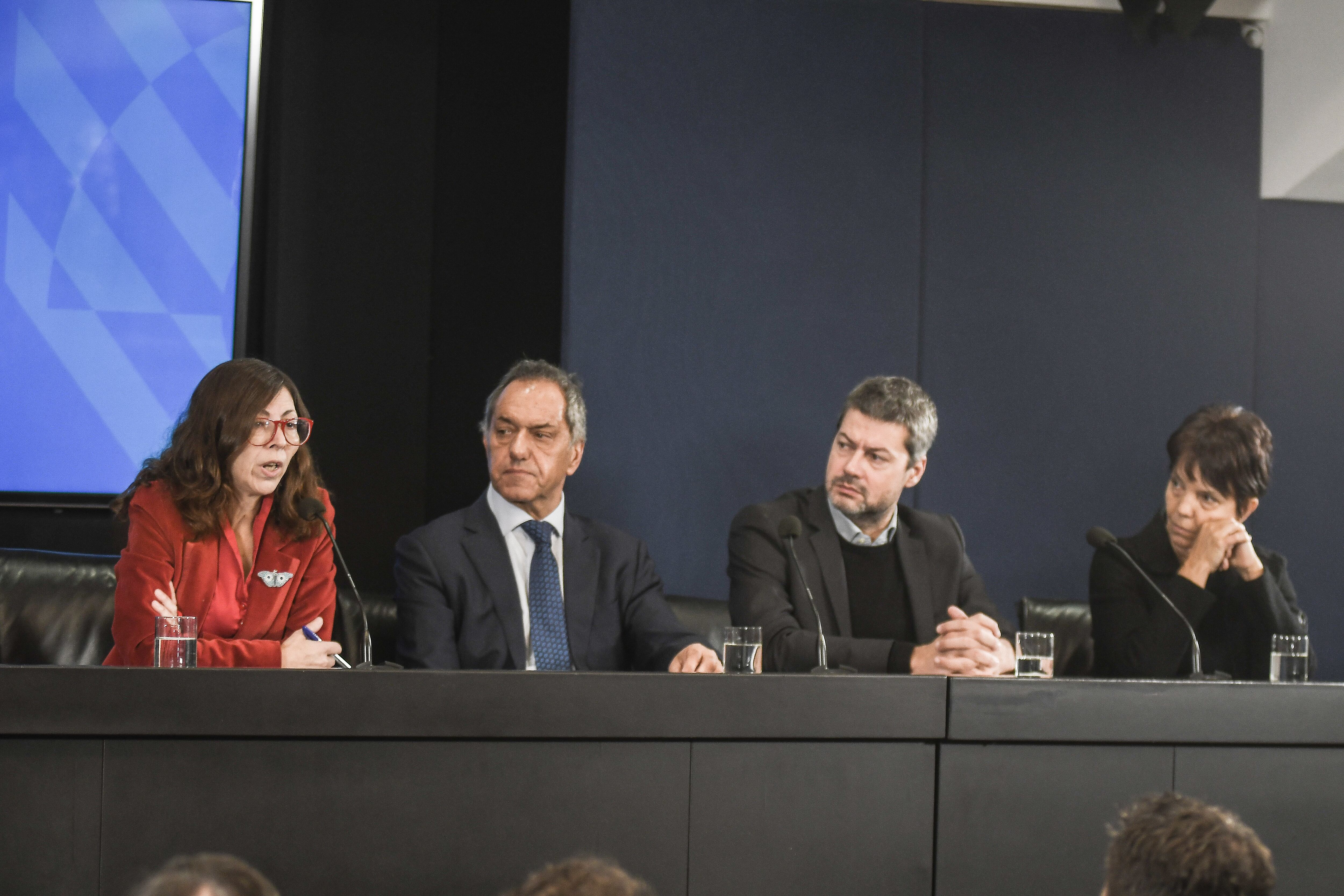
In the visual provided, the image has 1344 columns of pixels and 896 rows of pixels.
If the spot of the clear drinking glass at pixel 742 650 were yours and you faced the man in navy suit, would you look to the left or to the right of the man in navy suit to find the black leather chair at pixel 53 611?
left

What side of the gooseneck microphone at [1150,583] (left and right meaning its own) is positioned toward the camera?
left

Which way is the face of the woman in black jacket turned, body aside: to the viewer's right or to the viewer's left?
to the viewer's left

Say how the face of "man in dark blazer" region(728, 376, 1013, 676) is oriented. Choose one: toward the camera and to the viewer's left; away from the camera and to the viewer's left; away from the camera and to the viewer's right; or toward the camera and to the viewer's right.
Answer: toward the camera and to the viewer's left

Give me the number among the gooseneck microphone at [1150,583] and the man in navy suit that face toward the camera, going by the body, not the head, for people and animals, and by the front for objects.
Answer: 1

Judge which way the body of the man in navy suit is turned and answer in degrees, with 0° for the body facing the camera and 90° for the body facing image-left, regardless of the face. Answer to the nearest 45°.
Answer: approximately 0°
